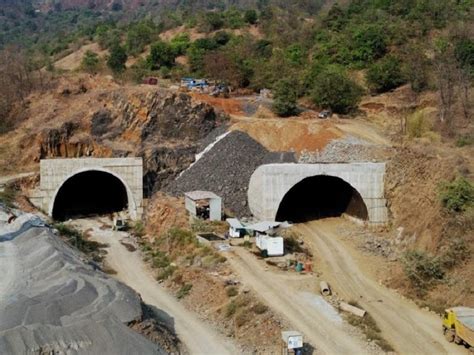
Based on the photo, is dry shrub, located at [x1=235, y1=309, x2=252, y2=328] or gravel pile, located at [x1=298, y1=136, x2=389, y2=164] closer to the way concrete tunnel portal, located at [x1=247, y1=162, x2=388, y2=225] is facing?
the dry shrub

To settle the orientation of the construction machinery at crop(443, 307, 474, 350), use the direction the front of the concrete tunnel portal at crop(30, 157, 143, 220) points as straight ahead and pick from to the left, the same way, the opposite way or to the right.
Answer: the opposite way

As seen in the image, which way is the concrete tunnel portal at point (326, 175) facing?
toward the camera

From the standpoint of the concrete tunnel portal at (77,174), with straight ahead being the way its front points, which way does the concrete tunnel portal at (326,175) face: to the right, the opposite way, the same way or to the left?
the same way

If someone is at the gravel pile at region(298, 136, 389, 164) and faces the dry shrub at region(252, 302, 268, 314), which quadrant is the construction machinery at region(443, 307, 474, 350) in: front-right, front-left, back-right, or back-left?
front-left

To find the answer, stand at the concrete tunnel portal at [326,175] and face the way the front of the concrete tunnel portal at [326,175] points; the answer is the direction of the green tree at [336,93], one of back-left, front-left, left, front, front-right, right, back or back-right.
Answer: back

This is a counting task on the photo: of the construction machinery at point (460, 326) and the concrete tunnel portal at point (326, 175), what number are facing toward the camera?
1

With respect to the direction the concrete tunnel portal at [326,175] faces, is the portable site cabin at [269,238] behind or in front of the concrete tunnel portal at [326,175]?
in front

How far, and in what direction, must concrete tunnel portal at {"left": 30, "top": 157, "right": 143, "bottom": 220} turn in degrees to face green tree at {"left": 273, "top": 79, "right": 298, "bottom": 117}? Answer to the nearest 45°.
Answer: approximately 90° to its left

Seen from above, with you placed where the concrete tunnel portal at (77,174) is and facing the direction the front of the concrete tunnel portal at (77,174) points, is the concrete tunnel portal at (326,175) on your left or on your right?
on your left

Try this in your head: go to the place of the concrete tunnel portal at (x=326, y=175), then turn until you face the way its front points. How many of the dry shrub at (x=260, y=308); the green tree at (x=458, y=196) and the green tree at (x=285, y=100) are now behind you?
1

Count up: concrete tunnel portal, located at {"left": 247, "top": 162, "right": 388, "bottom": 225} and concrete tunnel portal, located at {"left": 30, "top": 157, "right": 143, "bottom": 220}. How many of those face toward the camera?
2

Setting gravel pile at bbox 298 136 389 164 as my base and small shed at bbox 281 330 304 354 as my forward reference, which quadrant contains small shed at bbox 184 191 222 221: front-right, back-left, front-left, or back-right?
front-right

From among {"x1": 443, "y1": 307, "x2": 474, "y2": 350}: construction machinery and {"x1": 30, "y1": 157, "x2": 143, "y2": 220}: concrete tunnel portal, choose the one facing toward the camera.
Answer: the concrete tunnel portal

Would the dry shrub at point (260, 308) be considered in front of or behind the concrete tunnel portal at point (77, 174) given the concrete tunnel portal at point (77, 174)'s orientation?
in front

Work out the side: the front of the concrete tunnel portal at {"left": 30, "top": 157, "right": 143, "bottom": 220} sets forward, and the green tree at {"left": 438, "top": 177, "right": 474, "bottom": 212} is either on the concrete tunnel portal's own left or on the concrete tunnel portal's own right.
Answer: on the concrete tunnel portal's own left

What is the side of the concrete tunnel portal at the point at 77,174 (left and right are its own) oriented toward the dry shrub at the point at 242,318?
front

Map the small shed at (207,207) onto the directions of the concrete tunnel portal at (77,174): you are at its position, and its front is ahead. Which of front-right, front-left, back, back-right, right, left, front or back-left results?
front-left

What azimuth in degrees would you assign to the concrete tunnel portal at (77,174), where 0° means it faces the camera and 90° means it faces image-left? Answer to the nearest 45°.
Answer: approximately 0°
